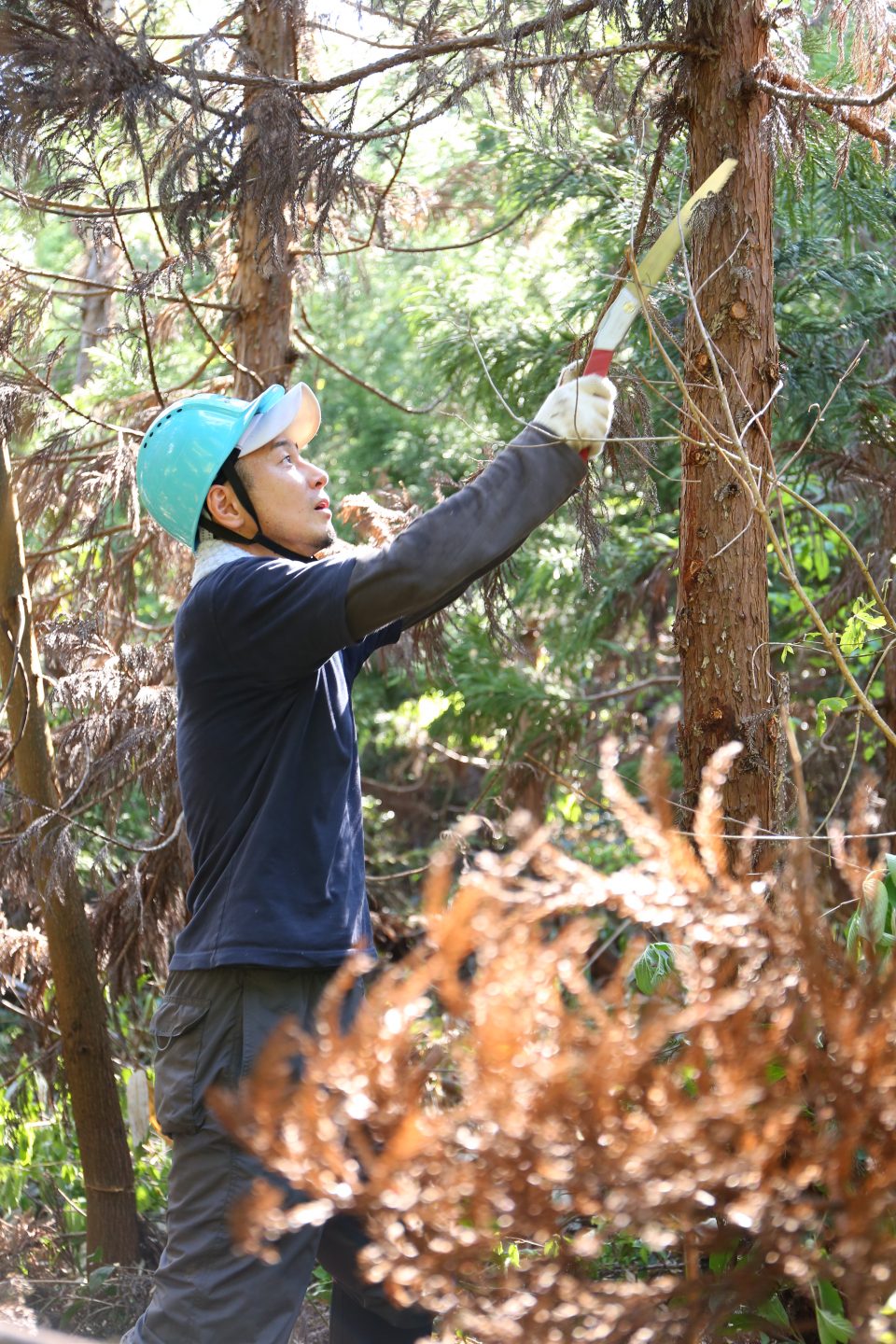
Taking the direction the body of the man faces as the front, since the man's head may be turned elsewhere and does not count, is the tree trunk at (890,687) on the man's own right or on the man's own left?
on the man's own left

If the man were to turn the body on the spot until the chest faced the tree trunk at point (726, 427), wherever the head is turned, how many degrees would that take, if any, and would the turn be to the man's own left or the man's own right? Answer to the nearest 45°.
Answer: approximately 45° to the man's own left

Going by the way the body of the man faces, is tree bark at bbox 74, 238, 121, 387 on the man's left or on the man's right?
on the man's left

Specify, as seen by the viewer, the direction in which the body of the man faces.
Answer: to the viewer's right

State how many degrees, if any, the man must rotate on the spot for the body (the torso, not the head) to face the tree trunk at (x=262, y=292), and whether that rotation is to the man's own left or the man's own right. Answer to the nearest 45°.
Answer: approximately 90° to the man's own left

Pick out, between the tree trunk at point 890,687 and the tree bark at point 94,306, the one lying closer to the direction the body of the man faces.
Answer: the tree trunk

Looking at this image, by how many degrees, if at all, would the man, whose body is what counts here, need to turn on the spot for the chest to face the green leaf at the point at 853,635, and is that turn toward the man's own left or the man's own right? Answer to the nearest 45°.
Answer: approximately 45° to the man's own left

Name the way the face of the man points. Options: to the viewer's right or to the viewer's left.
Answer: to the viewer's right

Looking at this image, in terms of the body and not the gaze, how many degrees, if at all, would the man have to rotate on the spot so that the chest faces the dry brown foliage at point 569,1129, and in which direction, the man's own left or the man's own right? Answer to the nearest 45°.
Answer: approximately 90° to the man's own right
